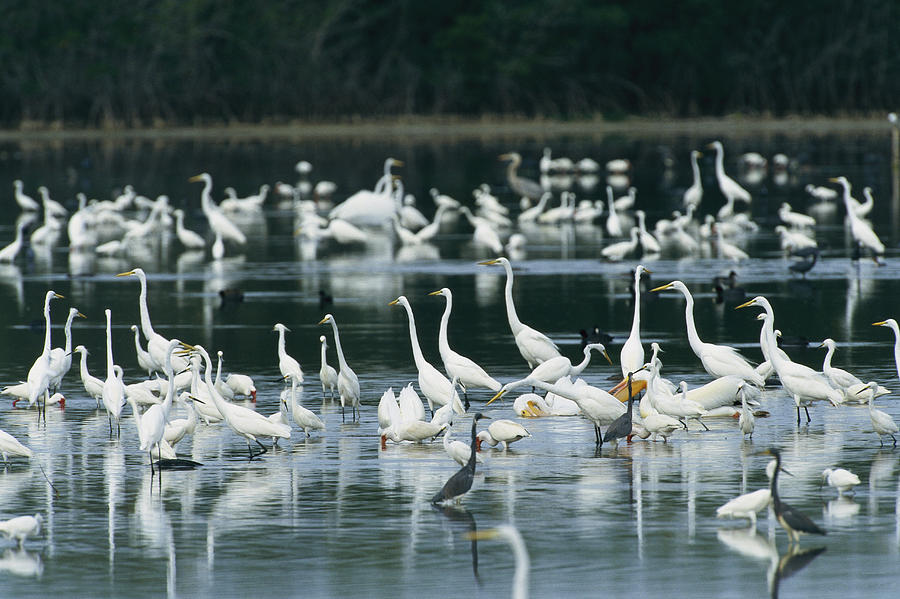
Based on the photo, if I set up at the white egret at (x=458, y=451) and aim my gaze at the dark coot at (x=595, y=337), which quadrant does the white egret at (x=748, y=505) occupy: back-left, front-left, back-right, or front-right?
back-right

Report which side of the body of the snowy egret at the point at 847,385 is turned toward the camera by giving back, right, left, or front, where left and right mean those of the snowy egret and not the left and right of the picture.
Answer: left

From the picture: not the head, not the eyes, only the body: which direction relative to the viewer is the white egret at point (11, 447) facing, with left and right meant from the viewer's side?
facing to the left of the viewer

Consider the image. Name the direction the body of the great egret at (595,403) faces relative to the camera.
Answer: to the viewer's left

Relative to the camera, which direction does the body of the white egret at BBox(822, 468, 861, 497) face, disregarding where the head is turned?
to the viewer's left

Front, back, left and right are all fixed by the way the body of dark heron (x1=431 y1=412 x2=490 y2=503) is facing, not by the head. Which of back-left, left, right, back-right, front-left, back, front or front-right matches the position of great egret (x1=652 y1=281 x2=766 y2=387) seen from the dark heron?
front-left

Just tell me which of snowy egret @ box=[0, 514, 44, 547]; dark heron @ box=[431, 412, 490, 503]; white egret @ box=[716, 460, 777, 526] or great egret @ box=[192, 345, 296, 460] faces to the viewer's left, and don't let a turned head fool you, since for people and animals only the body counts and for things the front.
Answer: great egret @ box=[192, 345, 296, 460]

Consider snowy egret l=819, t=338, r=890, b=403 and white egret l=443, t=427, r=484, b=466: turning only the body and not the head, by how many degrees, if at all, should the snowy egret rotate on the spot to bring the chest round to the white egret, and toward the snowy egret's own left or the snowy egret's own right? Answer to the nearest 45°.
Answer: approximately 45° to the snowy egret's own left

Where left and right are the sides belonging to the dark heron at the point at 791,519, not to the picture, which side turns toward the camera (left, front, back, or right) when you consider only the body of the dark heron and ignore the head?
left

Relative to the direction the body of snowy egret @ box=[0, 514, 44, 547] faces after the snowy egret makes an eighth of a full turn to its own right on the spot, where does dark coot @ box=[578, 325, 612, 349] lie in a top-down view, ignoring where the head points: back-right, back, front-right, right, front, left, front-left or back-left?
left

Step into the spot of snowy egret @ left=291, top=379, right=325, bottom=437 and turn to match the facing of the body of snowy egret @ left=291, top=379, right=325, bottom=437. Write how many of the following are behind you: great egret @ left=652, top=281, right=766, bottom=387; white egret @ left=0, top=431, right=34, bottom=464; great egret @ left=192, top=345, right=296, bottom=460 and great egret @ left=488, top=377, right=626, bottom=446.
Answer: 2

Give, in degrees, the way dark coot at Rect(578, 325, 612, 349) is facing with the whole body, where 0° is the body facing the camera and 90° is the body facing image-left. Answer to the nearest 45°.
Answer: approximately 90°
